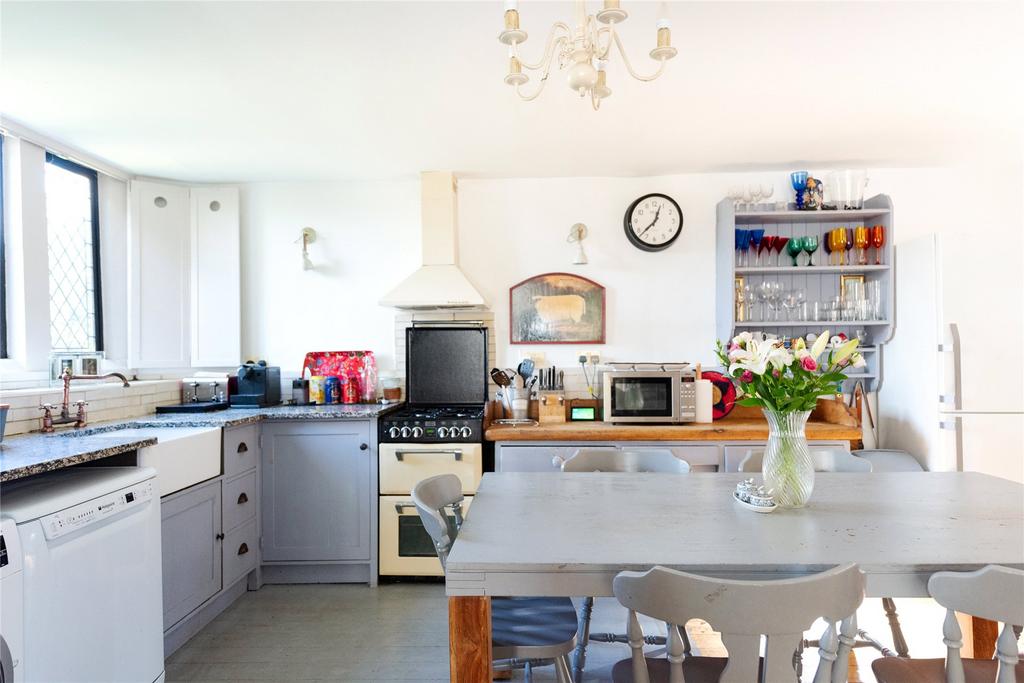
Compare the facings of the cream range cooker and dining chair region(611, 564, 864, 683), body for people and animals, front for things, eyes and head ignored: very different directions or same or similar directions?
very different directions

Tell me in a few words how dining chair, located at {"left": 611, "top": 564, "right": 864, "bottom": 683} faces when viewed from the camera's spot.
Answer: facing away from the viewer

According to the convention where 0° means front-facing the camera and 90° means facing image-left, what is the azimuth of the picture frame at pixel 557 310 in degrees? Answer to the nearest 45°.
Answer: approximately 0°

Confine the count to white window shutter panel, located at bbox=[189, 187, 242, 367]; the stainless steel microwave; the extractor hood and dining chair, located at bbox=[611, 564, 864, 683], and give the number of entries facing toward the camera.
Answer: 3

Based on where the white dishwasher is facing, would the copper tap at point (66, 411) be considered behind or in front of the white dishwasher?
behind

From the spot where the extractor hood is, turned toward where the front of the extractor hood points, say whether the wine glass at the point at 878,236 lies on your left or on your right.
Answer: on your left

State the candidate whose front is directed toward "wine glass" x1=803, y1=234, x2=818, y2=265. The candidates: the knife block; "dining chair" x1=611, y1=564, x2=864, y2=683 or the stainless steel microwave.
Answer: the dining chair

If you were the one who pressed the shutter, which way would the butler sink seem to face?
facing the viewer and to the right of the viewer

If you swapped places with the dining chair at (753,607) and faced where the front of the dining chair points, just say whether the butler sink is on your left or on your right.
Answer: on your left

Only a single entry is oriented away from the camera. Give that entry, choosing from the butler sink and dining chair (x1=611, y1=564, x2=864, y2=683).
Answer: the dining chair

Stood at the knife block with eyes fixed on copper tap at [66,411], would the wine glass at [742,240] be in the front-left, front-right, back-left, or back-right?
back-left

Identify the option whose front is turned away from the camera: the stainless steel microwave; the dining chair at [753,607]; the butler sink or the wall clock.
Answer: the dining chair
